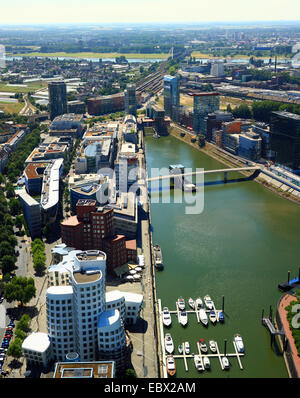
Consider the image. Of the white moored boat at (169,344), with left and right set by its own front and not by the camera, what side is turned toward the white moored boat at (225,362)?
left

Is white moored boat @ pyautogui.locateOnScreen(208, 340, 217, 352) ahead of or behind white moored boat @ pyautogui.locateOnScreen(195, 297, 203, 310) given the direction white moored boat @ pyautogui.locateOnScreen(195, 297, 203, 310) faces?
behind

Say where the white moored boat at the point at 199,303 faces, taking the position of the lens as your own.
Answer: facing away from the viewer

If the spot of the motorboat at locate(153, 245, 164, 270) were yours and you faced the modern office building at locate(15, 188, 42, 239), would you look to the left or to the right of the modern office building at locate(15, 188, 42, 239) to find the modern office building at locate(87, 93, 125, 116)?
right

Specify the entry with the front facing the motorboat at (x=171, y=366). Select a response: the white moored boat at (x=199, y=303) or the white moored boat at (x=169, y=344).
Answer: the white moored boat at (x=169, y=344)

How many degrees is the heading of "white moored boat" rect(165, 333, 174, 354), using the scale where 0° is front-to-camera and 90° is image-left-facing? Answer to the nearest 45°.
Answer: approximately 0°

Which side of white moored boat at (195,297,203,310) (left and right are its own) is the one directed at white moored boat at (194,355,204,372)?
back
